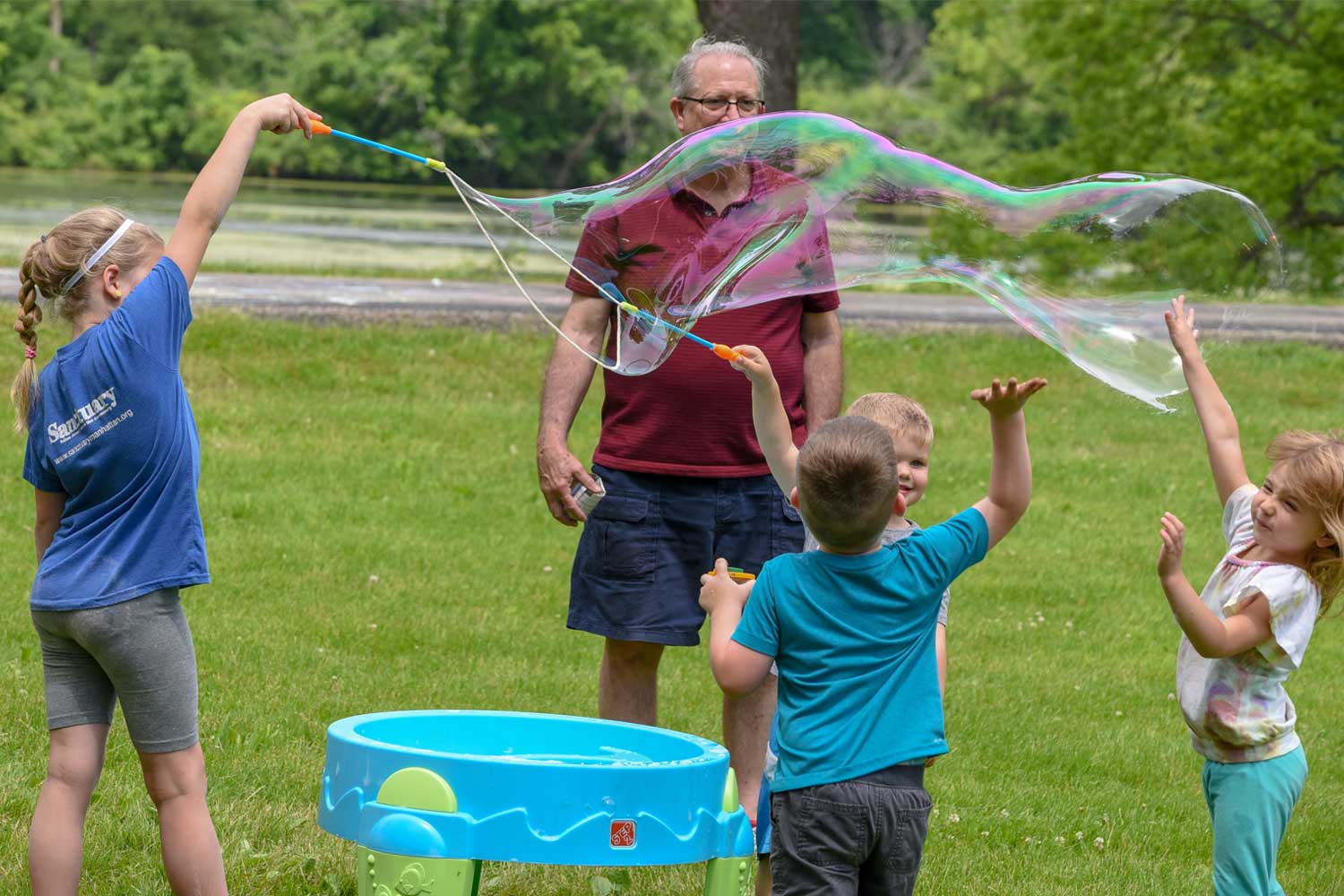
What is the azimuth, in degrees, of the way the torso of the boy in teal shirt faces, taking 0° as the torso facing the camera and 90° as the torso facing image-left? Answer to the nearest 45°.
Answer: approximately 180°

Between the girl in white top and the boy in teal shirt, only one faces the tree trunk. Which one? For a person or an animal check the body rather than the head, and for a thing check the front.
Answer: the boy in teal shirt

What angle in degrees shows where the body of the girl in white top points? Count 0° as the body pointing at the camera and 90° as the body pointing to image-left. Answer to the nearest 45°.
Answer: approximately 45°

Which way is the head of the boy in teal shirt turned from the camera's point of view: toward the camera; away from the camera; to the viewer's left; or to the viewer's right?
away from the camera

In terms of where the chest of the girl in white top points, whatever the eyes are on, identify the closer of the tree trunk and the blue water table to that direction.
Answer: the blue water table

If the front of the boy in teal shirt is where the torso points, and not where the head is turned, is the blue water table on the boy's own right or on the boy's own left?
on the boy's own left

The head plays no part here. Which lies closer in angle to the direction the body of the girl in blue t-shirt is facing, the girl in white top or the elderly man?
the elderly man

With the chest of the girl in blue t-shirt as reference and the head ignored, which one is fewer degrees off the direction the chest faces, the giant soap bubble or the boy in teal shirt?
the giant soap bubble

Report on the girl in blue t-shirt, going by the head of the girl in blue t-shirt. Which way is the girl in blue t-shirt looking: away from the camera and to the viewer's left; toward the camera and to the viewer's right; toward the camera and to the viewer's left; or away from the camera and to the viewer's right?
away from the camera and to the viewer's right

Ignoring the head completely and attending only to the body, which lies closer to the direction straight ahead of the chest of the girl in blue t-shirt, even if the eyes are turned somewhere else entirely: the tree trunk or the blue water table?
the tree trunk

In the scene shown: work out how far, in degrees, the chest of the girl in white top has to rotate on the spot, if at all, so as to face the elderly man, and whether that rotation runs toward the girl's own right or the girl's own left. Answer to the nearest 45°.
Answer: approximately 45° to the girl's own right

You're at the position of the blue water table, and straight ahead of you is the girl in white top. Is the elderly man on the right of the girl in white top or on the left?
left

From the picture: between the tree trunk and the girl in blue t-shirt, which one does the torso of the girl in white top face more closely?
the girl in blue t-shirt

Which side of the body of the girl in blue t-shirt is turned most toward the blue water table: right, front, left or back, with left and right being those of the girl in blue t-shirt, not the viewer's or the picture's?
right

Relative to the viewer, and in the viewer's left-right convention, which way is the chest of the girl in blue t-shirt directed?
facing away from the viewer and to the right of the viewer
